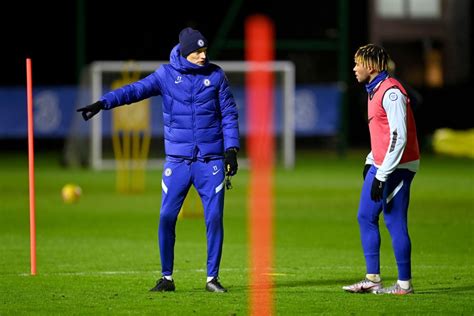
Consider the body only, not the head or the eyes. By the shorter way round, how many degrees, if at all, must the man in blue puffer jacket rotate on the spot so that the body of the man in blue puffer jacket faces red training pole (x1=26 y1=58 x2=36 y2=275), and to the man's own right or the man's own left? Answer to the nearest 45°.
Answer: approximately 135° to the man's own right

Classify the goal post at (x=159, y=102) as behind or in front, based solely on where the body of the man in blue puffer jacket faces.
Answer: behind

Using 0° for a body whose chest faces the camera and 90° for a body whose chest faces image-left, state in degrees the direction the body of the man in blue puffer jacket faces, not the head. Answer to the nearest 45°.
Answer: approximately 0°

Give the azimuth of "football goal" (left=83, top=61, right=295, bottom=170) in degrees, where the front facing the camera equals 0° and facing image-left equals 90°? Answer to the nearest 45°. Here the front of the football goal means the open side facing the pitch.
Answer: approximately 0°

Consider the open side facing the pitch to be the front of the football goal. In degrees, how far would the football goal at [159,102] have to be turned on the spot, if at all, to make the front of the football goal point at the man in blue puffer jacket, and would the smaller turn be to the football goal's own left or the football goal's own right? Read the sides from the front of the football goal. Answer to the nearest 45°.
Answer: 0° — it already faces them

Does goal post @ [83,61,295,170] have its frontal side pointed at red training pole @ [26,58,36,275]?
yes
